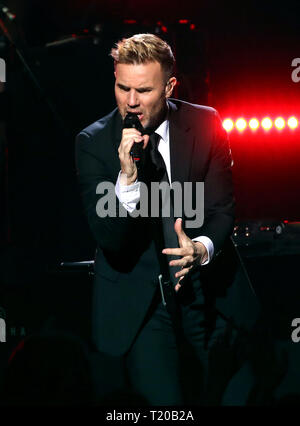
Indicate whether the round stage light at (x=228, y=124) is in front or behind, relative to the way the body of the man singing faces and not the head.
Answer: behind

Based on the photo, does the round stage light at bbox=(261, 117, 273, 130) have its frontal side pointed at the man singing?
yes

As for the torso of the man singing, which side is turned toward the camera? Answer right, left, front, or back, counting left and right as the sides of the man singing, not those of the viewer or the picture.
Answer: front

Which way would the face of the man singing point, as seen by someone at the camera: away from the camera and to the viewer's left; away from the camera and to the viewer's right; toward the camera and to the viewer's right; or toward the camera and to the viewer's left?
toward the camera and to the viewer's left

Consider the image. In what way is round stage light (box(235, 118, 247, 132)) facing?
toward the camera
